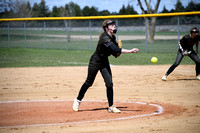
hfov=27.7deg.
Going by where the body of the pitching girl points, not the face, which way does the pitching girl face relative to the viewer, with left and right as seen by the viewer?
facing to the right of the viewer

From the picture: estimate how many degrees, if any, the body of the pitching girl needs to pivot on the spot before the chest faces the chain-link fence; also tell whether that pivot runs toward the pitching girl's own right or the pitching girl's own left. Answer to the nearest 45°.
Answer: approximately 90° to the pitching girl's own left
